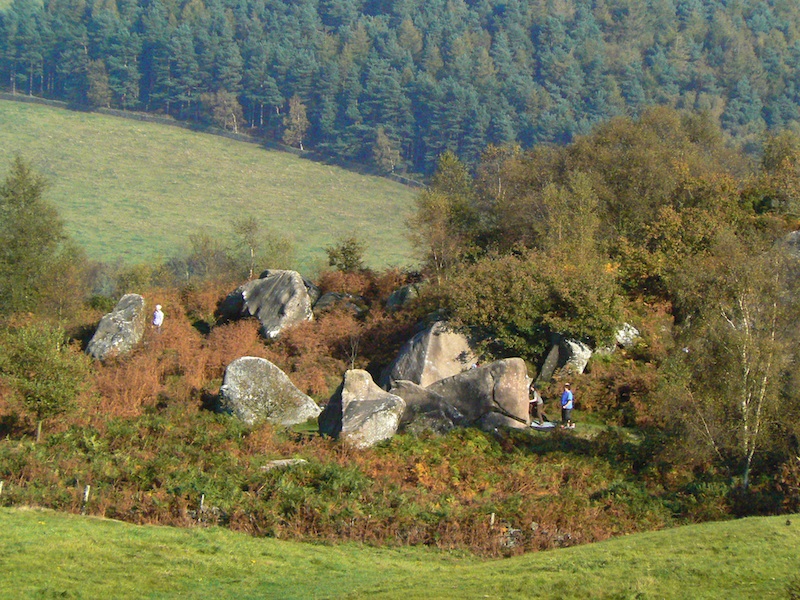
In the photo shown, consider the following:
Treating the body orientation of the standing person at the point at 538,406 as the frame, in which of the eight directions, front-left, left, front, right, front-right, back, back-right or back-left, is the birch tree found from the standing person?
back-left

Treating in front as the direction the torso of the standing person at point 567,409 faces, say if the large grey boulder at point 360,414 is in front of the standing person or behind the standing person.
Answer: in front

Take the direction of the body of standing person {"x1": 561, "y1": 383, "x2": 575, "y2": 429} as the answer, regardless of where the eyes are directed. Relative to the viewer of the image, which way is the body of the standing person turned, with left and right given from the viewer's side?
facing to the left of the viewer

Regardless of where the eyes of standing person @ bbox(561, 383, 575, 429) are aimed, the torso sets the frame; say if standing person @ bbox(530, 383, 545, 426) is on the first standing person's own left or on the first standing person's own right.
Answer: on the first standing person's own right

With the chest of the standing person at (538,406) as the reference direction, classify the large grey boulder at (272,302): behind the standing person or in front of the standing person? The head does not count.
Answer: in front

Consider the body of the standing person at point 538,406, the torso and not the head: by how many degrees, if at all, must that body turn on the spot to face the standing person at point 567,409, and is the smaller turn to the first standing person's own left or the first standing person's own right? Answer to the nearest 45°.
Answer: approximately 135° to the first standing person's own left

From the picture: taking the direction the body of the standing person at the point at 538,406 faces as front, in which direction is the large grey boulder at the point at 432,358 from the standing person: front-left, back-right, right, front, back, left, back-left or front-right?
front-right

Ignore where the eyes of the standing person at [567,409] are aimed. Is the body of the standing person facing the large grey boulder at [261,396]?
yes

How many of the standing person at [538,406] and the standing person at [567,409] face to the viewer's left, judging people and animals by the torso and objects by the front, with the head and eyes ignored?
2

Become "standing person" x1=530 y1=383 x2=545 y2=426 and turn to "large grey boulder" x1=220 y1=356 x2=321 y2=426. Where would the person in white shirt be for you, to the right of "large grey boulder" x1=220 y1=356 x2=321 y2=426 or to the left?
right

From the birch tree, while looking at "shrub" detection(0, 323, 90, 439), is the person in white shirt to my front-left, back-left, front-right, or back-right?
front-right

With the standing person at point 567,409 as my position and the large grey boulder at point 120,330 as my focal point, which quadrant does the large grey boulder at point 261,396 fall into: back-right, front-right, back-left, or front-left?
front-left

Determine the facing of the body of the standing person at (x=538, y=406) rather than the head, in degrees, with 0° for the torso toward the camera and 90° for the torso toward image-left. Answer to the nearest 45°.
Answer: approximately 90°

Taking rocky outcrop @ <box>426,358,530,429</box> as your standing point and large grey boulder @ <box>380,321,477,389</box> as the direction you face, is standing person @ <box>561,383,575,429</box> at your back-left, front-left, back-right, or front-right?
back-right

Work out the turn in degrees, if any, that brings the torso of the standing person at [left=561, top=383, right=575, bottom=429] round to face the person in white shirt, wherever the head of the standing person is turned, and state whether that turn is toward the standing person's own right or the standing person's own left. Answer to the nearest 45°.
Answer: approximately 45° to the standing person's own right
